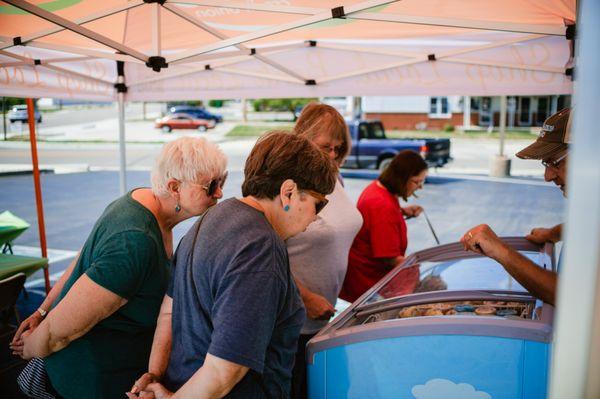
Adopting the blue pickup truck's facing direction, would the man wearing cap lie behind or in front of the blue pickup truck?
behind

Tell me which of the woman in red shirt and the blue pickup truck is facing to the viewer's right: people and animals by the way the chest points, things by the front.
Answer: the woman in red shirt

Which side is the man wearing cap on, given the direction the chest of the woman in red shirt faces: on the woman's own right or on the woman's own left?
on the woman's own right

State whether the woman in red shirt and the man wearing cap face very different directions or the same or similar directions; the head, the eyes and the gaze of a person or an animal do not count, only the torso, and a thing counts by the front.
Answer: very different directions

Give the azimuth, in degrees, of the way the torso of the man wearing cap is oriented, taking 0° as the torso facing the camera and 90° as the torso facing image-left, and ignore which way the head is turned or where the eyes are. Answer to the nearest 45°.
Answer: approximately 90°

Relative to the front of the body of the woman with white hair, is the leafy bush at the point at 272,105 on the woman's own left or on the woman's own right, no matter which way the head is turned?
on the woman's own left

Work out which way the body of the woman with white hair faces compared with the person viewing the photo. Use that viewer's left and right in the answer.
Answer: facing to the right of the viewer

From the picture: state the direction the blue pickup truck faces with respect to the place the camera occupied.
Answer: facing away from the viewer and to the left of the viewer

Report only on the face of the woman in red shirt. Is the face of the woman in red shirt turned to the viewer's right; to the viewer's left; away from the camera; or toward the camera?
to the viewer's right

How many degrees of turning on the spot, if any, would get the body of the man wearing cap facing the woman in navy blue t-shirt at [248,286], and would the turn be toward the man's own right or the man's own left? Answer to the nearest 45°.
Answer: approximately 45° to the man's own left

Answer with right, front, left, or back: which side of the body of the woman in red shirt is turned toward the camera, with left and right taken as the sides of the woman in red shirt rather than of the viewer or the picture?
right

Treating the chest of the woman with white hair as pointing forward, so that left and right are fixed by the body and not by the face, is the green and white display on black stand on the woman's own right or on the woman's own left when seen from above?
on the woman's own left

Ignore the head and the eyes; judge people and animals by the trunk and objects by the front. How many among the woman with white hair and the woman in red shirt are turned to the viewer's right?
2
